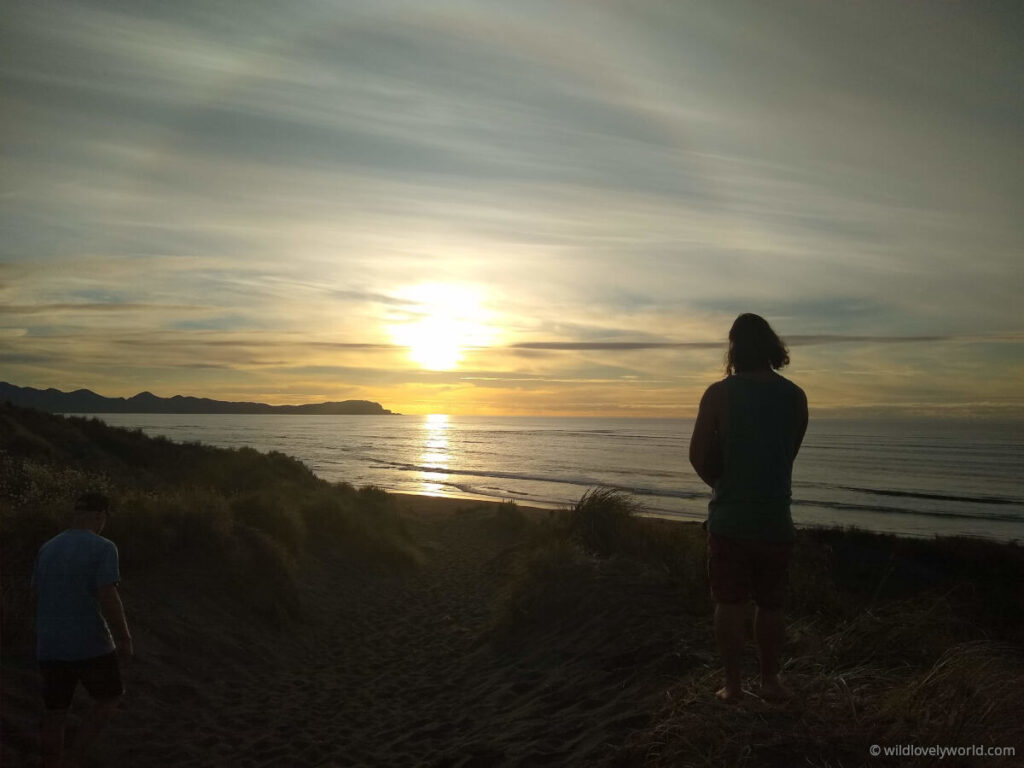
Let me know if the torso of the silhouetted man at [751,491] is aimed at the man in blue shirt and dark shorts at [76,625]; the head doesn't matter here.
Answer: no

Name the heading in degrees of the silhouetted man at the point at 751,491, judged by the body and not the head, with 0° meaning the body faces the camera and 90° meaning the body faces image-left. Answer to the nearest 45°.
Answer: approximately 180°

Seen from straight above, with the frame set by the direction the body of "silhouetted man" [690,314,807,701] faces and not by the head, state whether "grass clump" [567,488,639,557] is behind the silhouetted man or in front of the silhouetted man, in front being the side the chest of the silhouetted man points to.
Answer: in front

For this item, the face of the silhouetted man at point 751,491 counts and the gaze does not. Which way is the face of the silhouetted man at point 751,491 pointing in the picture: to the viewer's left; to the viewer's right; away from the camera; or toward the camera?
away from the camera

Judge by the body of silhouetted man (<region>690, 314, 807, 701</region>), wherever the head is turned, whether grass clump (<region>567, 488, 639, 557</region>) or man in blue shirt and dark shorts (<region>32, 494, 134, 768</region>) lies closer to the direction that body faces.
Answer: the grass clump
